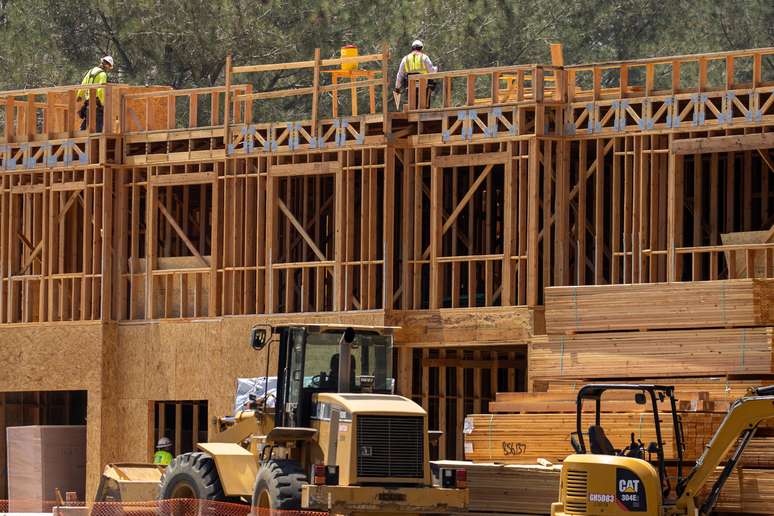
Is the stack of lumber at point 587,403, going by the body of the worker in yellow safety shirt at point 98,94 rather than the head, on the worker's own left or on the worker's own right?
on the worker's own right

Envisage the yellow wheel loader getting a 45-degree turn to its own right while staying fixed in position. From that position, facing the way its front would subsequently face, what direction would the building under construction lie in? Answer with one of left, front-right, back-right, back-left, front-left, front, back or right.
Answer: front

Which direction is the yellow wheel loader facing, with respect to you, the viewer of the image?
facing away from the viewer and to the left of the viewer

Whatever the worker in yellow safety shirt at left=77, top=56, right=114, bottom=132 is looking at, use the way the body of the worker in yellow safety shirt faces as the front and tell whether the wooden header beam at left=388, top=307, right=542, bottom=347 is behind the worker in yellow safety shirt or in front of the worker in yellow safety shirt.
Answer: in front

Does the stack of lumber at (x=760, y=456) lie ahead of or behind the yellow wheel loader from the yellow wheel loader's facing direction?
behind

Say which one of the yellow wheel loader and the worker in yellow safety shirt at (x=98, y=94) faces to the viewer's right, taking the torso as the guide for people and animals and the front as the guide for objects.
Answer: the worker in yellow safety shirt

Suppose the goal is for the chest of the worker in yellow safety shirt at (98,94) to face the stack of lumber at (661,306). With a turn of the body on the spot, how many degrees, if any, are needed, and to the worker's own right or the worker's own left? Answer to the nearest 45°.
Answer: approximately 45° to the worker's own right

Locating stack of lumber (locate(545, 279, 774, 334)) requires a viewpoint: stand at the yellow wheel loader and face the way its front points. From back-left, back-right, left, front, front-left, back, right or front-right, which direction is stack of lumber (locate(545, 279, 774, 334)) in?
right

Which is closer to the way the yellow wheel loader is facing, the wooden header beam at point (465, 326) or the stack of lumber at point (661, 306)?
the wooden header beam

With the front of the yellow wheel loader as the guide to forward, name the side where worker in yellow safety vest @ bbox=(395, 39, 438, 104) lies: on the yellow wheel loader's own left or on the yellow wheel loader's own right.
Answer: on the yellow wheel loader's own right

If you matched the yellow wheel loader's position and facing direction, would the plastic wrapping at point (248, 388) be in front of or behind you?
in front

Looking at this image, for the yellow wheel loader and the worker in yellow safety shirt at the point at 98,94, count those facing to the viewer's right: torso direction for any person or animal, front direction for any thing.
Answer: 1

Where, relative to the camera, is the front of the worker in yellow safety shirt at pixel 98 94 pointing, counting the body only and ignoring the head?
to the viewer's right
